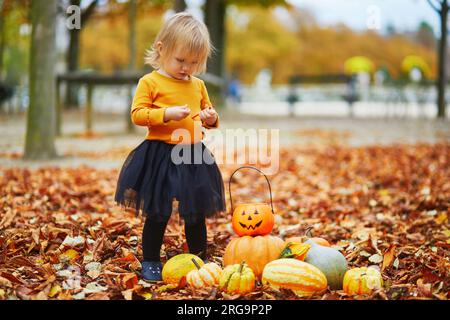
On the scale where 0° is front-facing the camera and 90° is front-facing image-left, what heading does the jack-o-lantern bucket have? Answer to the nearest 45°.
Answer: approximately 0°

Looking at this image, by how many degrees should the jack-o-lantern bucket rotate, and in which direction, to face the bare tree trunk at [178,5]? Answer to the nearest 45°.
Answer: approximately 180°

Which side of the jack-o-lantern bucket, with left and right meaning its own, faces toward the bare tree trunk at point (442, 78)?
back

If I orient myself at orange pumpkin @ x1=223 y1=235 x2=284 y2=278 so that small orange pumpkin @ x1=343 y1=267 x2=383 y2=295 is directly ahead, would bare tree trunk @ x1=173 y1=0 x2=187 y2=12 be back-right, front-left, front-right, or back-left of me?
back-left

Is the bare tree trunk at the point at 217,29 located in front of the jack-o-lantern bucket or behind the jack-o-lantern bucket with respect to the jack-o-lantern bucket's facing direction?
behind

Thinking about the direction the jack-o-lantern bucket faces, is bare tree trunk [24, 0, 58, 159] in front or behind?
behind
